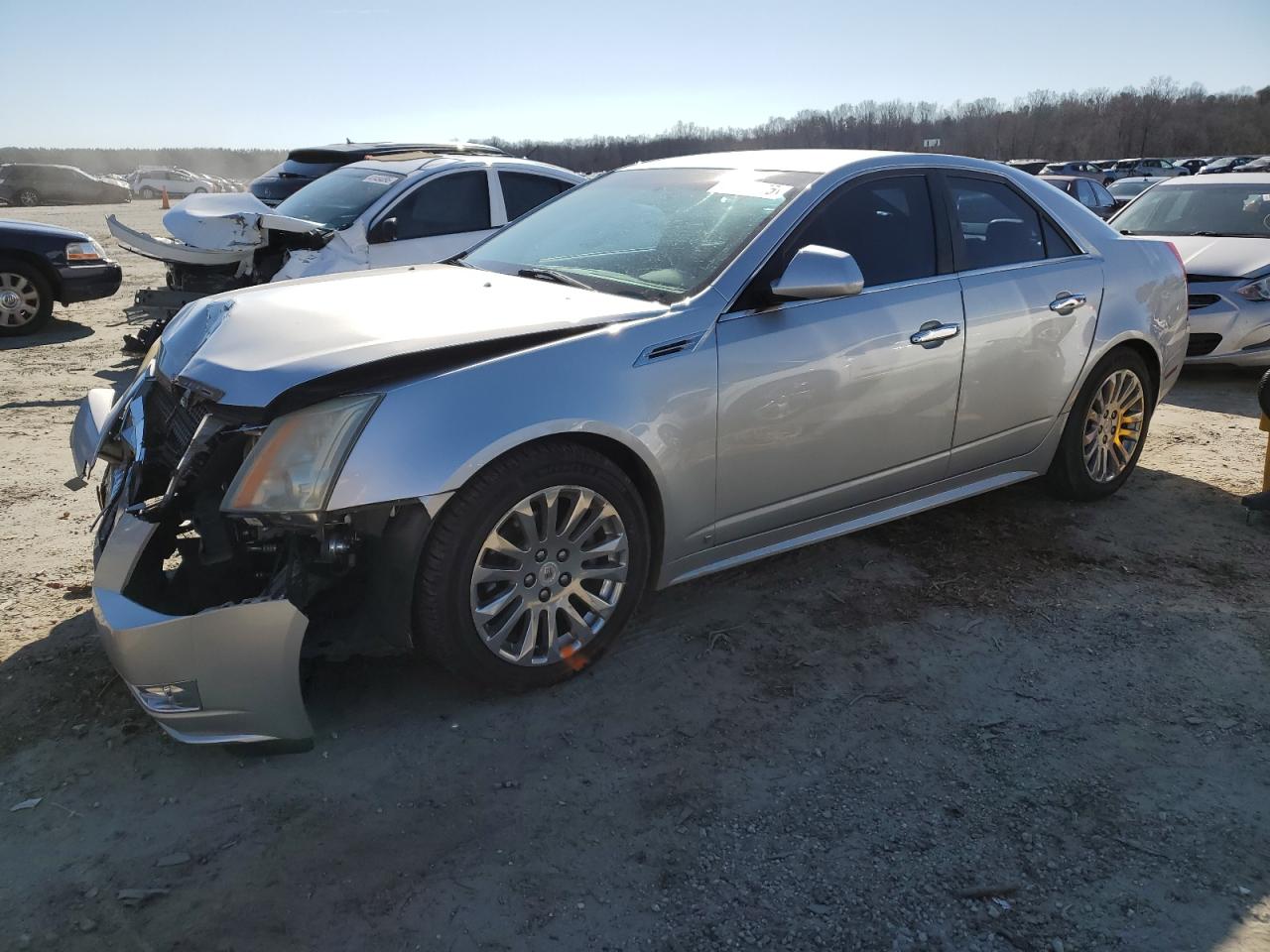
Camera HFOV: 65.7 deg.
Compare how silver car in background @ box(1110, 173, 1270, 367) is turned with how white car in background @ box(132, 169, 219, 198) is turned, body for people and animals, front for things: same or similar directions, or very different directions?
very different directions

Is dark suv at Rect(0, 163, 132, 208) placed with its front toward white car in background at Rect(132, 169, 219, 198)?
no

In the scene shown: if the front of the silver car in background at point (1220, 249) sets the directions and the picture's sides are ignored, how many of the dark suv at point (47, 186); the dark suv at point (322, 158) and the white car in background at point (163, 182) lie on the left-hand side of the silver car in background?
0

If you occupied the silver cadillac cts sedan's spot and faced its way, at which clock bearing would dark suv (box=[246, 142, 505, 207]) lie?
The dark suv is roughly at 4 o'clock from the silver cadillac cts sedan.

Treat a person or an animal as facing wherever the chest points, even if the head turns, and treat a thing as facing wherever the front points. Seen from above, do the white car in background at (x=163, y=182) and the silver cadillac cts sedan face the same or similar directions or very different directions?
very different directions

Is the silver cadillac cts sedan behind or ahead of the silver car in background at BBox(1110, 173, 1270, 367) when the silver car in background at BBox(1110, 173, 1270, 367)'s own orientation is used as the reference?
ahead

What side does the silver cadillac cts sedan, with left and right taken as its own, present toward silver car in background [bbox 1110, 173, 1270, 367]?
back

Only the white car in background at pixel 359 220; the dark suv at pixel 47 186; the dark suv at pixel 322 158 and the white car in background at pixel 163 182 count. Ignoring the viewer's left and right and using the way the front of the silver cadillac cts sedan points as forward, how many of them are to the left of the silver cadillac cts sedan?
0

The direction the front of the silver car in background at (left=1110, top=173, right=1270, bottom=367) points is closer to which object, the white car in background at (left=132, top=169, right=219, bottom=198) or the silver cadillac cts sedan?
the silver cadillac cts sedan

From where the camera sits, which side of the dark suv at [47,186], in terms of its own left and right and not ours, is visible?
right

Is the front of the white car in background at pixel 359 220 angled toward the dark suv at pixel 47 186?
no

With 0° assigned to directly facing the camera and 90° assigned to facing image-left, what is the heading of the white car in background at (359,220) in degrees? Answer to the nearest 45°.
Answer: approximately 45°

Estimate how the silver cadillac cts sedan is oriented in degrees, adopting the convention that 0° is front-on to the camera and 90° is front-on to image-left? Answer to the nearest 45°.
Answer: approximately 45°
